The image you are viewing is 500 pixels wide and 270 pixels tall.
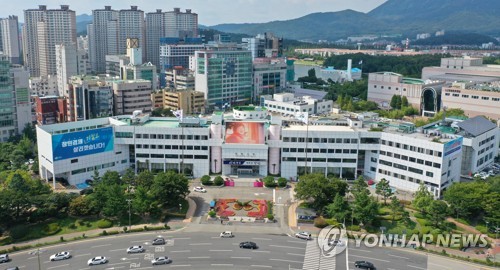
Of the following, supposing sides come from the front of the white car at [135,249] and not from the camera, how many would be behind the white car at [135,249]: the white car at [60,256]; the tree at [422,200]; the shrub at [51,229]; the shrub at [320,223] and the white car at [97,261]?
2

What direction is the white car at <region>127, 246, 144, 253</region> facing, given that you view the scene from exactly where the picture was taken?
facing to the left of the viewer

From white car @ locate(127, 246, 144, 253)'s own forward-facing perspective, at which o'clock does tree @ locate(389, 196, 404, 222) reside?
The tree is roughly at 6 o'clock from the white car.

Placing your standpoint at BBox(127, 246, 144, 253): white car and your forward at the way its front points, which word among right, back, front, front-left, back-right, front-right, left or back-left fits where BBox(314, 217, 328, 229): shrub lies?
back

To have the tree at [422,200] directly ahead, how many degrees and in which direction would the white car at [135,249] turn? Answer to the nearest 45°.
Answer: approximately 180°

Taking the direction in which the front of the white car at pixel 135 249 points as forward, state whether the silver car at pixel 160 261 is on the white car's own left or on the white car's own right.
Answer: on the white car's own left

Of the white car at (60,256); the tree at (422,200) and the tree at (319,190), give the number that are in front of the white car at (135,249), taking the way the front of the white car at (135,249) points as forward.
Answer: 1

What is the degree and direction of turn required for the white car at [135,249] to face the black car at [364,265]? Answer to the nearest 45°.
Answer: approximately 180°

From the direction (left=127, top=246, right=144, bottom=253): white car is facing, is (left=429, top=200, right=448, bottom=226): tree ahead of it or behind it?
behind

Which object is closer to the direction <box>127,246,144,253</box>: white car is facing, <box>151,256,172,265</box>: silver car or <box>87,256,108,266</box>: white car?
the white car

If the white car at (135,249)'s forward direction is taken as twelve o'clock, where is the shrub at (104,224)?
The shrub is roughly at 2 o'clock from the white car.

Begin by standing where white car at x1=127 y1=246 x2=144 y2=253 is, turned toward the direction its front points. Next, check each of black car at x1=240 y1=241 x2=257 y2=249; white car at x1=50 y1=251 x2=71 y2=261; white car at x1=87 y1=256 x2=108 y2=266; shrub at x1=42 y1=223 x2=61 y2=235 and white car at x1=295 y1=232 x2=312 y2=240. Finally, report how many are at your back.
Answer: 2

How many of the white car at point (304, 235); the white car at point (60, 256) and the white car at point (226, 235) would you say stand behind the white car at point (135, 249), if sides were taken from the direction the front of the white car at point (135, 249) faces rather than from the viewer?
2

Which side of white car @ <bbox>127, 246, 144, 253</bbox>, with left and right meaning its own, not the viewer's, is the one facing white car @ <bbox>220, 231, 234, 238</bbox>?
back

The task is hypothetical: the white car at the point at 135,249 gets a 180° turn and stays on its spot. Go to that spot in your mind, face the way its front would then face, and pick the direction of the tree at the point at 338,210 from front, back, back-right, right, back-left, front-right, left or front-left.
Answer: front

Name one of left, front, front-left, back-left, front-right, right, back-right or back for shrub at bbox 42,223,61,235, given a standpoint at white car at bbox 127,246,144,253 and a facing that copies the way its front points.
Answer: front-right

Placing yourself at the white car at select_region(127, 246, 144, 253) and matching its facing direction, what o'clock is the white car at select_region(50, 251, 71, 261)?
the white car at select_region(50, 251, 71, 261) is roughly at 12 o'clock from the white car at select_region(127, 246, 144, 253).

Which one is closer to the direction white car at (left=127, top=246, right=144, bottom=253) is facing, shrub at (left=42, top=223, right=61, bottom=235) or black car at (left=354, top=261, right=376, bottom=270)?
the shrub

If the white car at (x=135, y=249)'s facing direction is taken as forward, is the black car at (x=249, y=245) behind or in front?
behind
